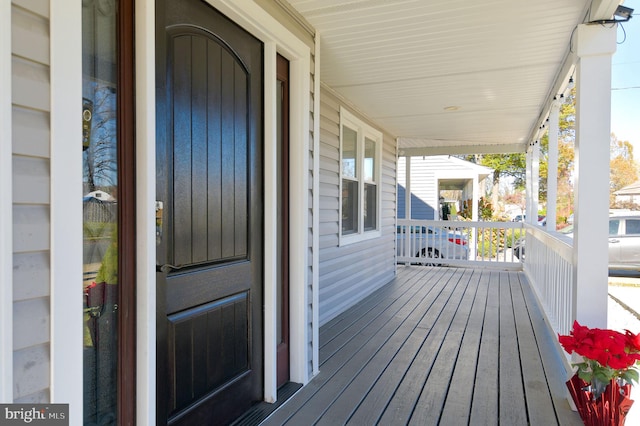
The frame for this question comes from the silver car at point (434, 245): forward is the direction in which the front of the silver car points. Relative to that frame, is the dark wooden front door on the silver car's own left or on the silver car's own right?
on the silver car's own left

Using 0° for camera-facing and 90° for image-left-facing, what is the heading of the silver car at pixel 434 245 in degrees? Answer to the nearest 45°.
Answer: approximately 90°

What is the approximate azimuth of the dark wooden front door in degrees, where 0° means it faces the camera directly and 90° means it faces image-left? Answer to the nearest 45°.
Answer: approximately 315°

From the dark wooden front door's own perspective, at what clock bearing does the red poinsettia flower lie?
The red poinsettia flower is roughly at 11 o'clock from the dark wooden front door.

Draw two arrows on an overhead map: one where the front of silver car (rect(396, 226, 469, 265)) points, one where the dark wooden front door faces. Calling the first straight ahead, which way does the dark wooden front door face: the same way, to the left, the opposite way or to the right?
the opposite way

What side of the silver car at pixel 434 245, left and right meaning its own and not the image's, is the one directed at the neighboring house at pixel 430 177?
right

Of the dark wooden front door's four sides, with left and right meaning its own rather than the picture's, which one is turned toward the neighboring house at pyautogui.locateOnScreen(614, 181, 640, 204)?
left

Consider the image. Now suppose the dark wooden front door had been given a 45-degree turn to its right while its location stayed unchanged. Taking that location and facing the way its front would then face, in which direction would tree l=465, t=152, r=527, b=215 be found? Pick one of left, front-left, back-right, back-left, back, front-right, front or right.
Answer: back-left

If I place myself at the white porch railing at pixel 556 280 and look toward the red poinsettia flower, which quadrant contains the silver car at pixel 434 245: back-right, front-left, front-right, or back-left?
back-right

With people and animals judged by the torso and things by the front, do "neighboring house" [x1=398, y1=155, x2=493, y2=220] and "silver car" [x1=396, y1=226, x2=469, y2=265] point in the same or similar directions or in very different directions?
very different directions
